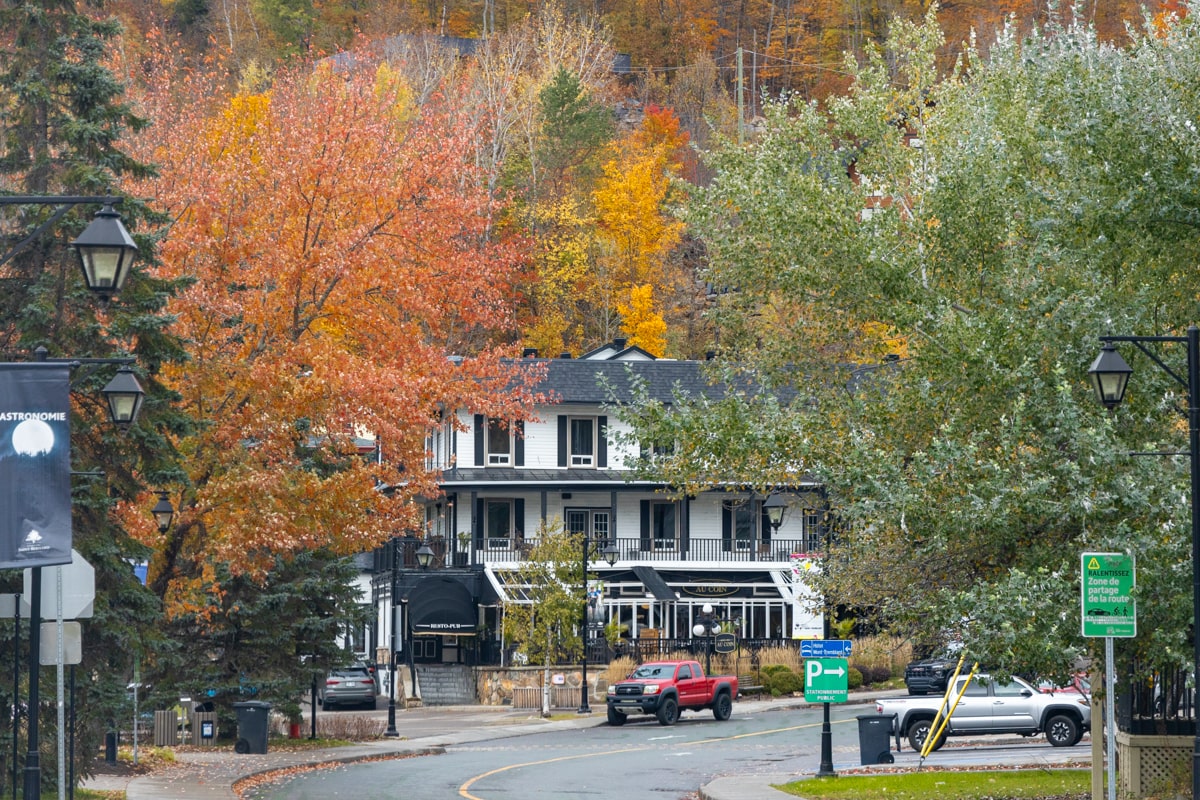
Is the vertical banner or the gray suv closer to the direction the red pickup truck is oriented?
the vertical banner

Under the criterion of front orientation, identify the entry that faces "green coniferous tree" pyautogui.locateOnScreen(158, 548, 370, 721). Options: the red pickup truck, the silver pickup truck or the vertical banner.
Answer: the red pickup truck

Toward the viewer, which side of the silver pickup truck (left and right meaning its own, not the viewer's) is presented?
right

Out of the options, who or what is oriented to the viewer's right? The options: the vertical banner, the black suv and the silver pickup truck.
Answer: the silver pickup truck

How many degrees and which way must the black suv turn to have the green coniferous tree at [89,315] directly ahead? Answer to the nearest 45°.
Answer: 0° — it already faces it

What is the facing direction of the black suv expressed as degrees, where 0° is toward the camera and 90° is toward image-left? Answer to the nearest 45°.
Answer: approximately 45°

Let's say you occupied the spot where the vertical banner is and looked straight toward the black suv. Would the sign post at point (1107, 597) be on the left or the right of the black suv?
right

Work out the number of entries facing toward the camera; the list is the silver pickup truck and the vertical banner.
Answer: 1

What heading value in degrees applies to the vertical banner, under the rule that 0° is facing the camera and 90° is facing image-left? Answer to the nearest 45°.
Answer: approximately 0°
